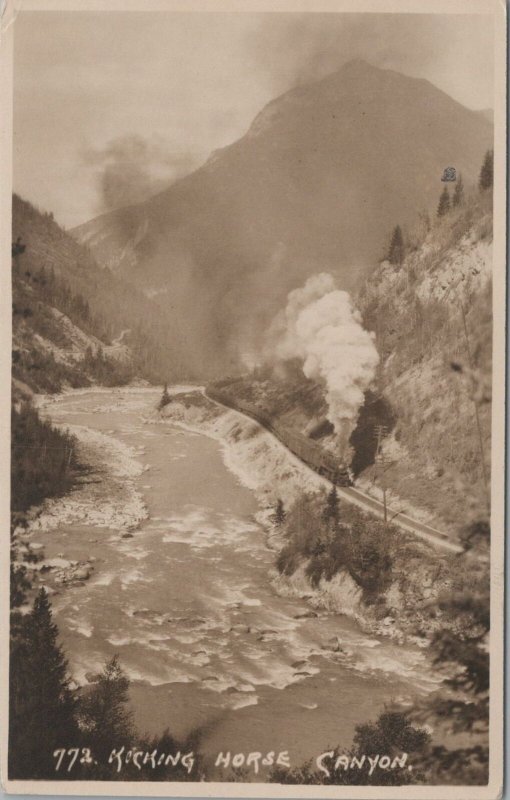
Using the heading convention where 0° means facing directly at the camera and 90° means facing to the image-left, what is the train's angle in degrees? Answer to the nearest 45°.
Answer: approximately 315°
